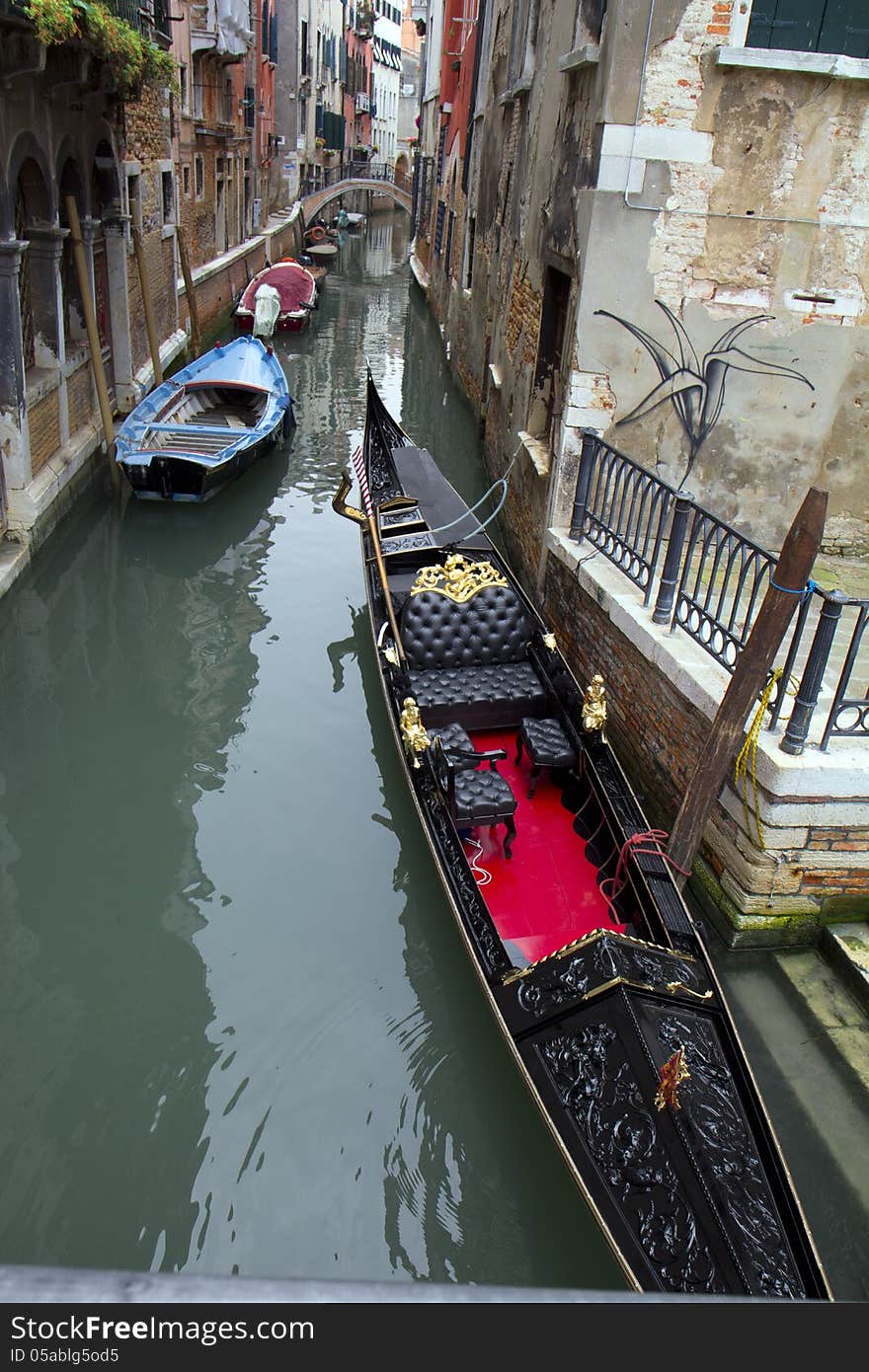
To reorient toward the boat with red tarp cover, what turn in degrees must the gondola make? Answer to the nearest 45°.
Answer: approximately 135° to its right

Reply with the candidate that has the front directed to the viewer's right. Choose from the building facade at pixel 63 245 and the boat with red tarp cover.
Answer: the building facade

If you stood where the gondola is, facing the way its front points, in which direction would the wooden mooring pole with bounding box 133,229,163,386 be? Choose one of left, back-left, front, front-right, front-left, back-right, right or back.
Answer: back-right

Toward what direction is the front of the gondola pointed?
toward the camera

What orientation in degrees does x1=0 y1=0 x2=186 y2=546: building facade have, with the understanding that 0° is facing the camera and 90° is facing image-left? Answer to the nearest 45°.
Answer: approximately 270°

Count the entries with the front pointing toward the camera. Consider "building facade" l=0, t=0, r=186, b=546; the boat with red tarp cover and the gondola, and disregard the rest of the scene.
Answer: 1

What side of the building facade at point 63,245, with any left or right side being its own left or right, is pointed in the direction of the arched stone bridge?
left

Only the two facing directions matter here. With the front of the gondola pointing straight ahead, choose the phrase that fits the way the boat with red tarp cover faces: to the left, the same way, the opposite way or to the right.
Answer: the opposite way

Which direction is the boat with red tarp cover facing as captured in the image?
away from the camera

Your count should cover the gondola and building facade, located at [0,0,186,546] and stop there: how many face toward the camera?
1

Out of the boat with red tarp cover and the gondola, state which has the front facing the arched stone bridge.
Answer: the boat with red tarp cover

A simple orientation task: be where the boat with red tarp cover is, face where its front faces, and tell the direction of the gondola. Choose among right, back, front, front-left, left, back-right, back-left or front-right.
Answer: back

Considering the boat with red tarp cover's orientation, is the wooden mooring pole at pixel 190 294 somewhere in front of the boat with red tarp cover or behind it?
behind

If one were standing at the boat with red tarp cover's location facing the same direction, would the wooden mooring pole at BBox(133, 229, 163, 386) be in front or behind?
behind

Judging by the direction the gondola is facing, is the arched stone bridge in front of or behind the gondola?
behind

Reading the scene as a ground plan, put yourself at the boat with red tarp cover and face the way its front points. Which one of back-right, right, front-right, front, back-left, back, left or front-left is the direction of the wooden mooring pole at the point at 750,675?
back

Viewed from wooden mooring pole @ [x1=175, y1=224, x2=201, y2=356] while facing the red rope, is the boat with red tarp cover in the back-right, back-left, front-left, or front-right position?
back-left
